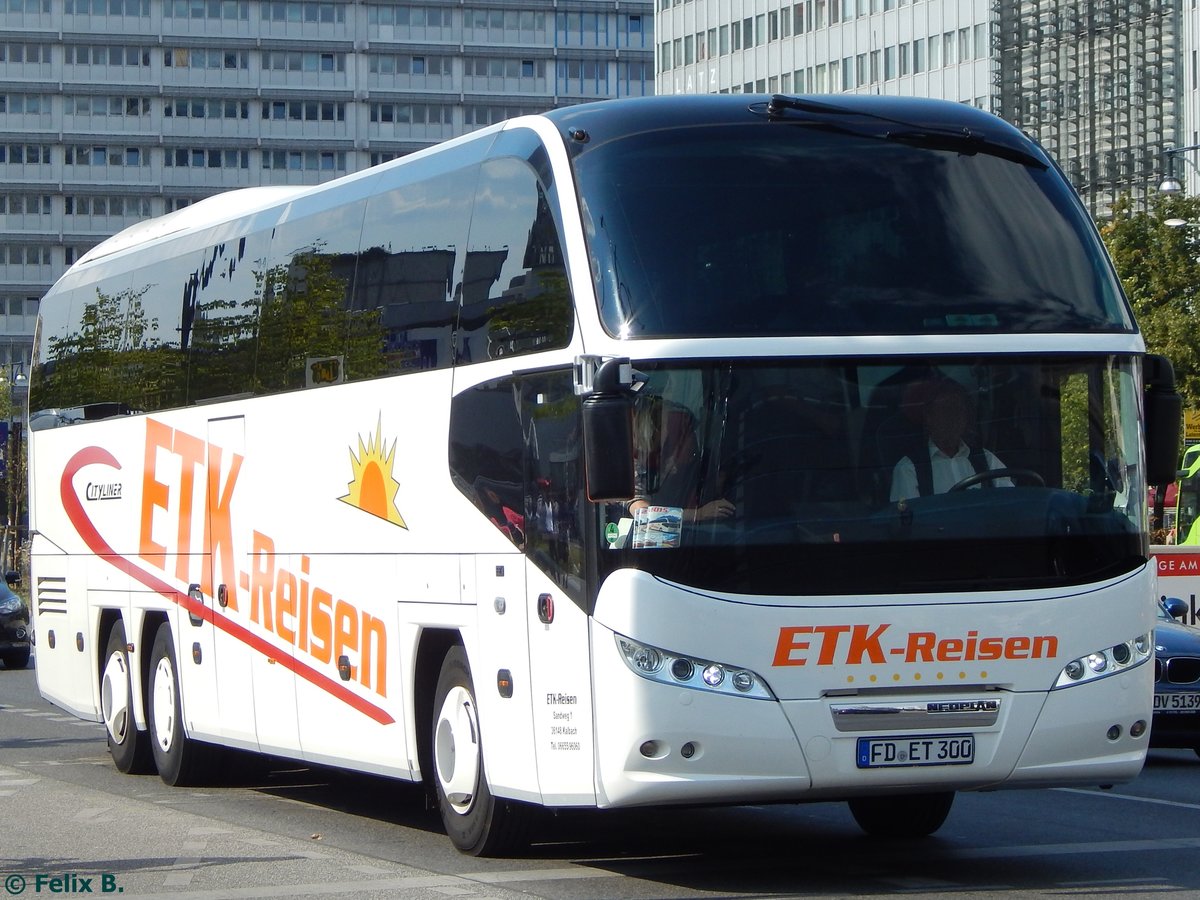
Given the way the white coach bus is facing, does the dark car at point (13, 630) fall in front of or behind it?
behind

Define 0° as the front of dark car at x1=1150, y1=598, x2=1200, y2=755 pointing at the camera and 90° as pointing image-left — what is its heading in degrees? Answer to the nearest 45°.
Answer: approximately 315°

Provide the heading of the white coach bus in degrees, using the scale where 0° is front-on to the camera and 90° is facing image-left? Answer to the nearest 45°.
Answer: approximately 315°

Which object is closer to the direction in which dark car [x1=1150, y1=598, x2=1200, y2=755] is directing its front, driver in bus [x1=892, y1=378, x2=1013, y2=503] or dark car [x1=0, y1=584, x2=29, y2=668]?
the driver in bus

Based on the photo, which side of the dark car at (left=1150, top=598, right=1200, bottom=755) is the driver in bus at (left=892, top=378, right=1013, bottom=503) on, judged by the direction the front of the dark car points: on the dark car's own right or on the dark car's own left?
on the dark car's own right
